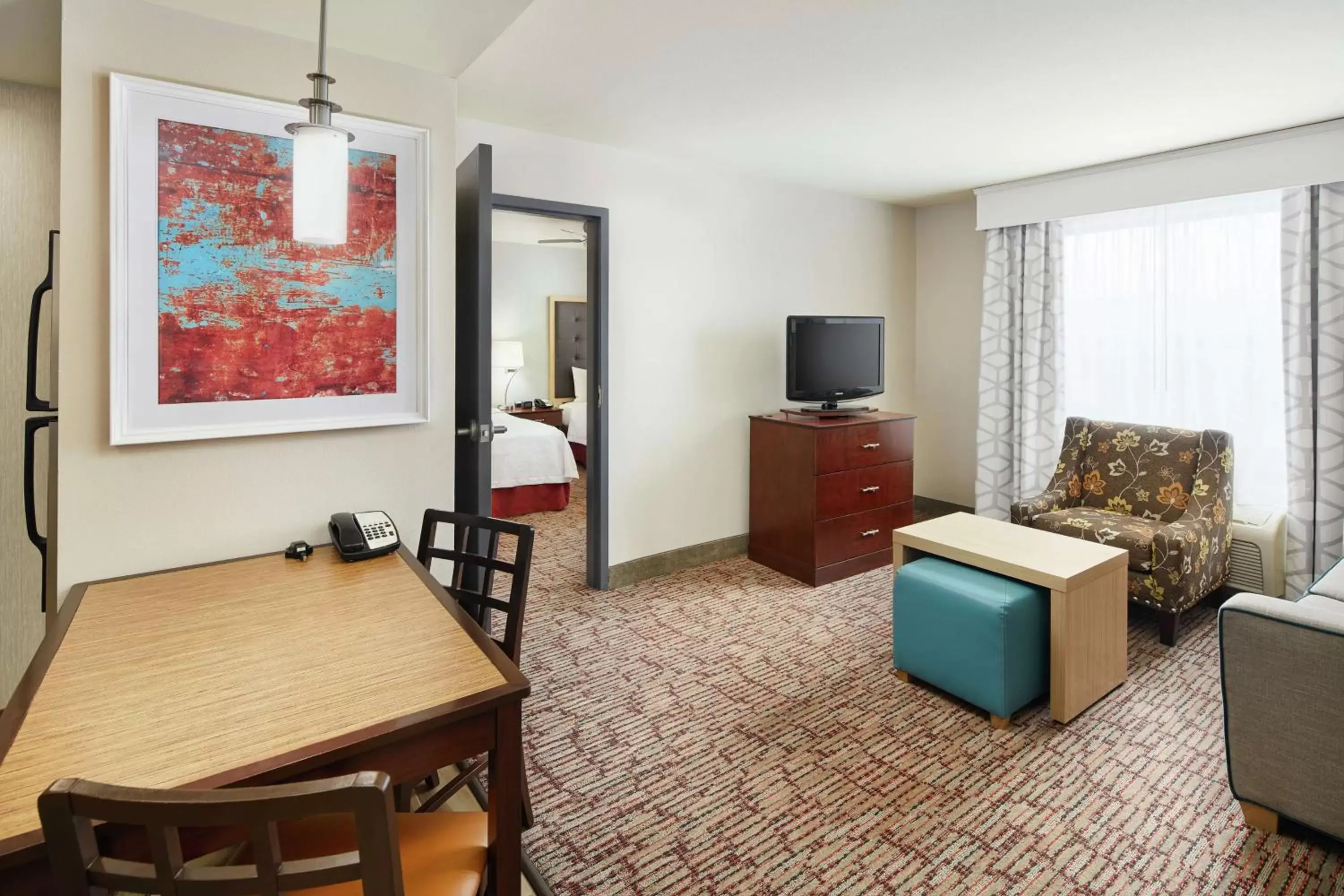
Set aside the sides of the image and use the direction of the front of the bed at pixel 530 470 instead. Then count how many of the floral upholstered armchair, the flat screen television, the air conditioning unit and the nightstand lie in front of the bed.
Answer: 3

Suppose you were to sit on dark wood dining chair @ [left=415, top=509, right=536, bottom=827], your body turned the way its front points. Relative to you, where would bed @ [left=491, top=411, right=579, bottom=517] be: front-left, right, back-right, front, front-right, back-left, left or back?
back-right

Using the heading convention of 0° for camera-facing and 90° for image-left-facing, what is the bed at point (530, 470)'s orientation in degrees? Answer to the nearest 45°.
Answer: approximately 315°

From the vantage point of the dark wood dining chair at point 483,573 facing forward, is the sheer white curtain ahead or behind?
behind

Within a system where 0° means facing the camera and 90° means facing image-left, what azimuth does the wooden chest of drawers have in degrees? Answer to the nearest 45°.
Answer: approximately 315°
